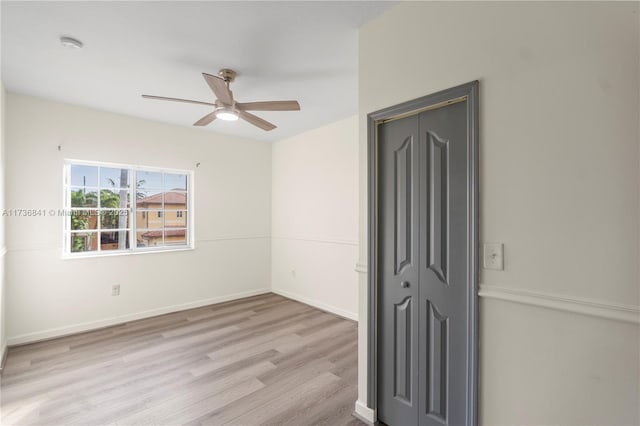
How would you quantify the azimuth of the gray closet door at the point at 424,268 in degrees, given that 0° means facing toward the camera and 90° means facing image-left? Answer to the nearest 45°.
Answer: approximately 45°

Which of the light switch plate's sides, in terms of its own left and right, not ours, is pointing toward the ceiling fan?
right

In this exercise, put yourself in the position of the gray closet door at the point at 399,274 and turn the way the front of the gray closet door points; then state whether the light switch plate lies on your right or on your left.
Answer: on your left

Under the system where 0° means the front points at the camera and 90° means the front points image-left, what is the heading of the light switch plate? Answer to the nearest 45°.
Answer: approximately 0°

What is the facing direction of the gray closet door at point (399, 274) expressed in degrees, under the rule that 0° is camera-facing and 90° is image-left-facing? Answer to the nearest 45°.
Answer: approximately 45°
